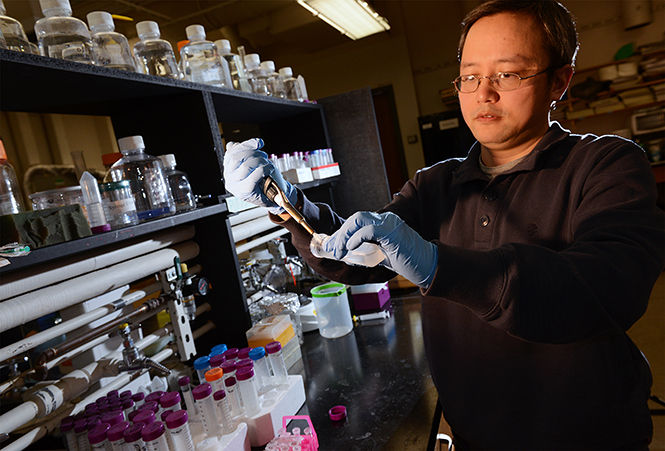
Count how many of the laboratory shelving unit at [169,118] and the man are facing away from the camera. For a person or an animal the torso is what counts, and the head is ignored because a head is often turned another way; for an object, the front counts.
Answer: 0

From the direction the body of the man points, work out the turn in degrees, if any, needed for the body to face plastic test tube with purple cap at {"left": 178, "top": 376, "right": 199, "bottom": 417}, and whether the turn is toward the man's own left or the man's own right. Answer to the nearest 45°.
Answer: approximately 45° to the man's own right

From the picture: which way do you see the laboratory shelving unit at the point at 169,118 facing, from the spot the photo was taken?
facing the viewer and to the right of the viewer

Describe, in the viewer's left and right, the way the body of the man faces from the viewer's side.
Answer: facing the viewer and to the left of the viewer

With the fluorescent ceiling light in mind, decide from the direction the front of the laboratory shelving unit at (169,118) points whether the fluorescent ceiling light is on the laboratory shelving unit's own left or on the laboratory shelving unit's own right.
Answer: on the laboratory shelving unit's own left

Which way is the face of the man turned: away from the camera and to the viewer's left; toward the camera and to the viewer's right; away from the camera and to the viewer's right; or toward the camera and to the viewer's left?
toward the camera and to the viewer's left

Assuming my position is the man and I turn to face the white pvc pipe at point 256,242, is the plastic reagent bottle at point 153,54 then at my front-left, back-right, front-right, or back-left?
front-left
